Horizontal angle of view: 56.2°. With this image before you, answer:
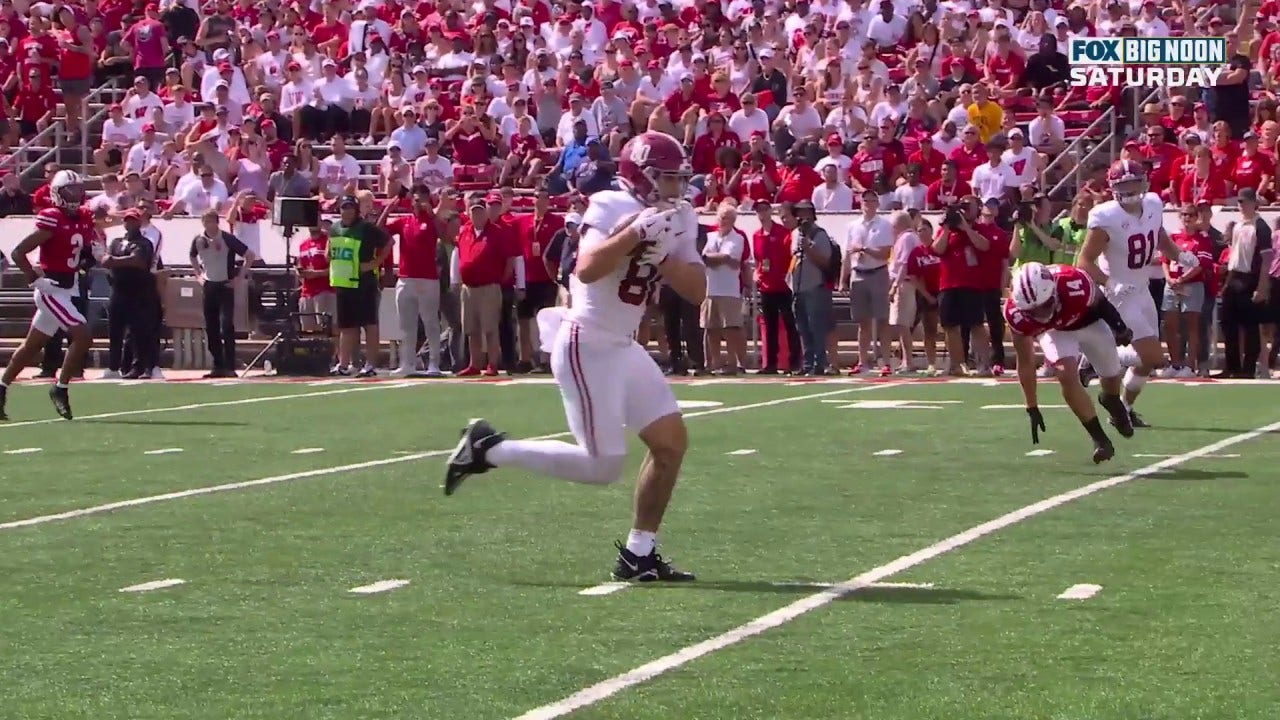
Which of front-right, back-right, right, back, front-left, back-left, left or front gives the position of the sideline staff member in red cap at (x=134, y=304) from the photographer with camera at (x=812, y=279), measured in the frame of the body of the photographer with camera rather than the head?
front-right

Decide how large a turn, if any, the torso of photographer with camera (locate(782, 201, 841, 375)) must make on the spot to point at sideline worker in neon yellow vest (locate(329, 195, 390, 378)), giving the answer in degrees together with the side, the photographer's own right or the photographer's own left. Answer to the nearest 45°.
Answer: approximately 45° to the photographer's own right

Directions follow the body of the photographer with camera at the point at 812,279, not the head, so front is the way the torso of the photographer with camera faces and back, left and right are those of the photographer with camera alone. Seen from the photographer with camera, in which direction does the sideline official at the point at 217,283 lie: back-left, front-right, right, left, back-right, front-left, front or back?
front-right

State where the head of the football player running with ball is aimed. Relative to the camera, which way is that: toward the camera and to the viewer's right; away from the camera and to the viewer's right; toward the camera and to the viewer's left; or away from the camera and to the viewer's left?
toward the camera and to the viewer's right

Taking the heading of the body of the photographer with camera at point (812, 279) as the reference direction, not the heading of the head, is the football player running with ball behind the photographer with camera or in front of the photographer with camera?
in front

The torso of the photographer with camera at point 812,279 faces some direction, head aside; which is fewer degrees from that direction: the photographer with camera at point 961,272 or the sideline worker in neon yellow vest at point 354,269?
the sideline worker in neon yellow vest

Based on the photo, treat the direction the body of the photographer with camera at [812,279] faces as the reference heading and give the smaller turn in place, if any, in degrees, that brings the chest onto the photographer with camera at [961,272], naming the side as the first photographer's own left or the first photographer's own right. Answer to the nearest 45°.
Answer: approximately 135° to the first photographer's own left
